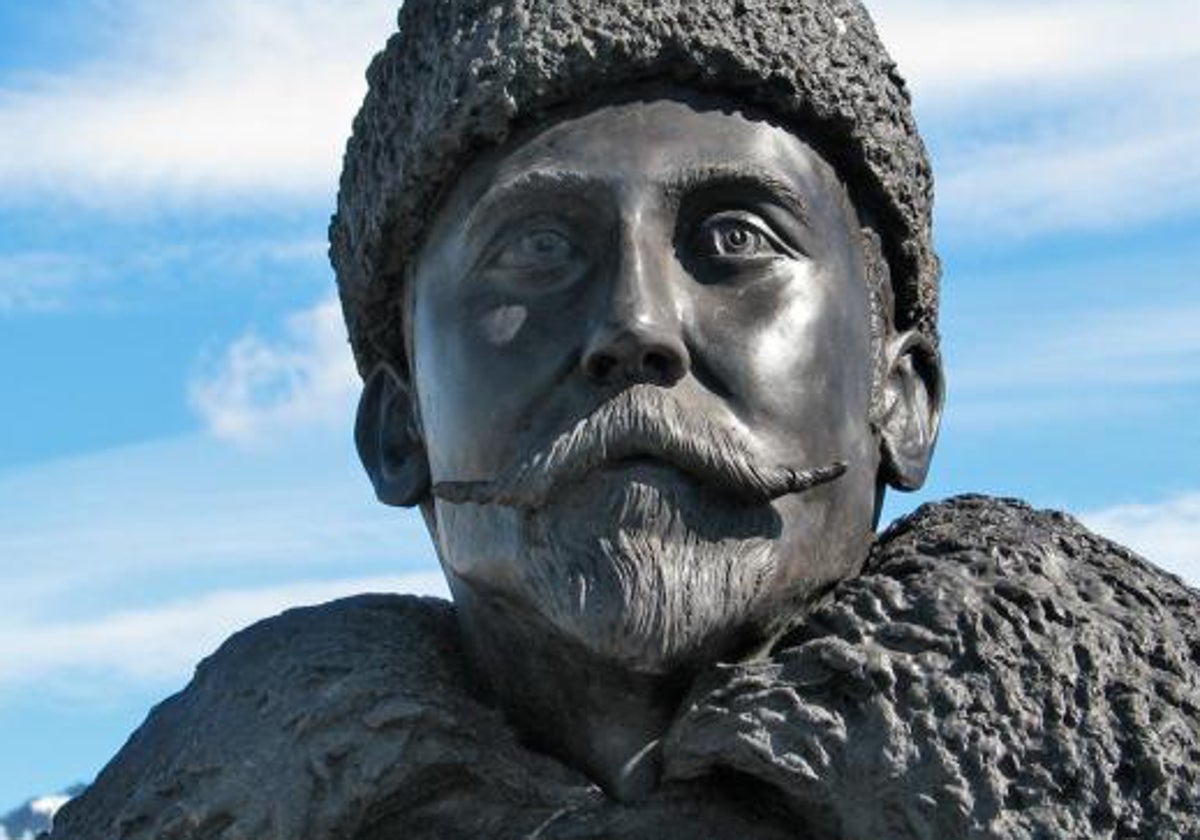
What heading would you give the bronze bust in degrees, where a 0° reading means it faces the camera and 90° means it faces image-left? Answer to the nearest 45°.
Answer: approximately 0°
